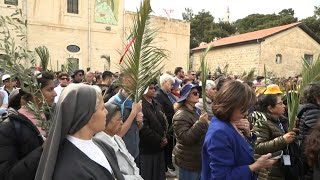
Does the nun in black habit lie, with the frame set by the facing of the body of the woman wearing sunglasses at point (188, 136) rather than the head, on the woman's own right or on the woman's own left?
on the woman's own right

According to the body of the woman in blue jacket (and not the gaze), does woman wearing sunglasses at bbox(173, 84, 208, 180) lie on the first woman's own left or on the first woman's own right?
on the first woman's own left

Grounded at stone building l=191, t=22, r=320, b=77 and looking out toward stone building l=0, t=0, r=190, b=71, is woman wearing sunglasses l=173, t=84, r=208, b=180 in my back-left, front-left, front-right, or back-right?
front-left

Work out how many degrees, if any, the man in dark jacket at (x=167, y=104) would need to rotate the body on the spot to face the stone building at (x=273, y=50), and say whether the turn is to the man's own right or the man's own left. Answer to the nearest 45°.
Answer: approximately 90° to the man's own left

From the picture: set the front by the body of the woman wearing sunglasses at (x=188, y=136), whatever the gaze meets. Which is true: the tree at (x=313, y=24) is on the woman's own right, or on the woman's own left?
on the woman's own left

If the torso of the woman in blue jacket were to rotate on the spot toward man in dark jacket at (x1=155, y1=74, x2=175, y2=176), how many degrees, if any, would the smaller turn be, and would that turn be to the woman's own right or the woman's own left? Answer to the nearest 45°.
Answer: approximately 90° to the woman's own left

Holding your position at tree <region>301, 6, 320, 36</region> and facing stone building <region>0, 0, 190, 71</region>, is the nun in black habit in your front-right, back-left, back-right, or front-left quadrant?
front-left
